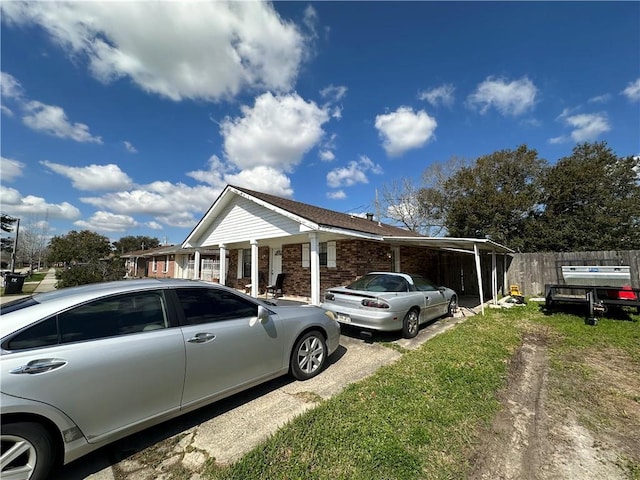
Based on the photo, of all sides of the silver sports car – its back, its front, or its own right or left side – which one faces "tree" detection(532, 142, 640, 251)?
front

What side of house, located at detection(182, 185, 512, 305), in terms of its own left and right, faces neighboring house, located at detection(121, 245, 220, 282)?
right

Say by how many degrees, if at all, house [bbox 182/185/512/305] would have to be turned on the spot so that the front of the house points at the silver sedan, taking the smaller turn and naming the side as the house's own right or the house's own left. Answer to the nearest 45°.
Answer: approximately 45° to the house's own left

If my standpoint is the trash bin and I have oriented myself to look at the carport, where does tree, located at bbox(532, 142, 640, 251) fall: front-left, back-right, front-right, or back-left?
front-left

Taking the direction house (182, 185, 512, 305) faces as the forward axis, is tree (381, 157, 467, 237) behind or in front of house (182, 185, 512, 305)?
behind

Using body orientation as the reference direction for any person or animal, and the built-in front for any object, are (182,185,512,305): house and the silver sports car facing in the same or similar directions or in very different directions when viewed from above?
very different directions

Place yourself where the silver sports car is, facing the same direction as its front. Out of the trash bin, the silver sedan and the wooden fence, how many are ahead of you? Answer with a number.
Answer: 1

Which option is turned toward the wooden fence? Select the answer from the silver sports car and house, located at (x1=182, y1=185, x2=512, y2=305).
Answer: the silver sports car

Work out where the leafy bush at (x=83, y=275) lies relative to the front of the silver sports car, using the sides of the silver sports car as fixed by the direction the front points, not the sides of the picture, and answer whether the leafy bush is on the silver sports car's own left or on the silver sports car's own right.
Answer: on the silver sports car's own left
